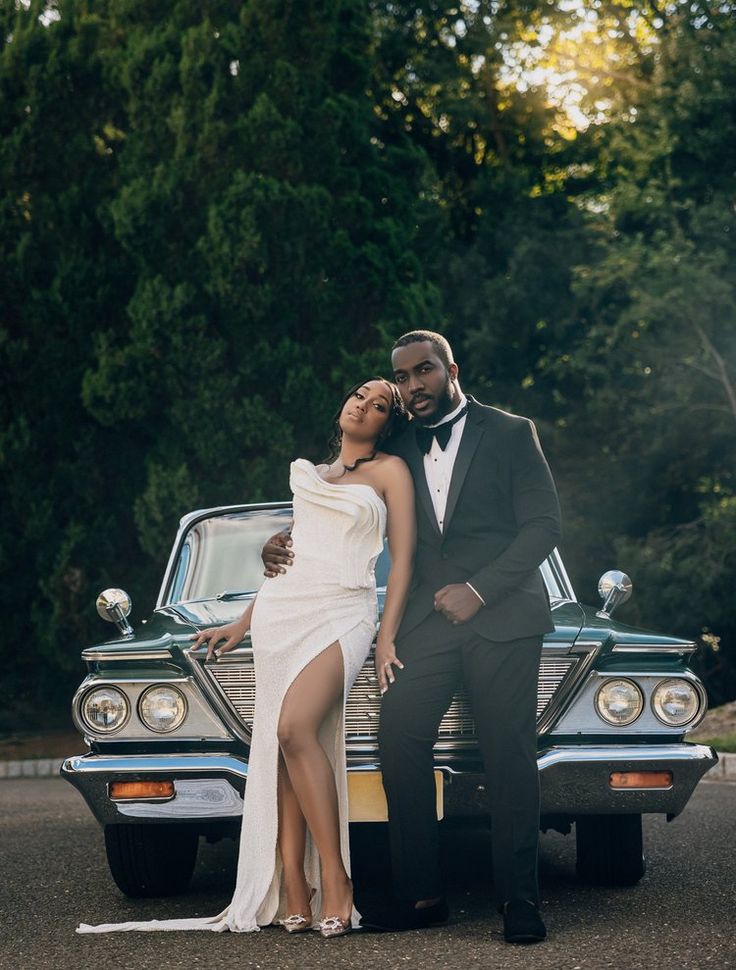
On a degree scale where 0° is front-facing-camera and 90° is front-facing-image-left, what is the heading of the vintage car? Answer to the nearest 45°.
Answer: approximately 0°

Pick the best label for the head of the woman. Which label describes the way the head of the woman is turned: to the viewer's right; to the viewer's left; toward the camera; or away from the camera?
toward the camera

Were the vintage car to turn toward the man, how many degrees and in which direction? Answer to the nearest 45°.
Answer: approximately 45° to its left
